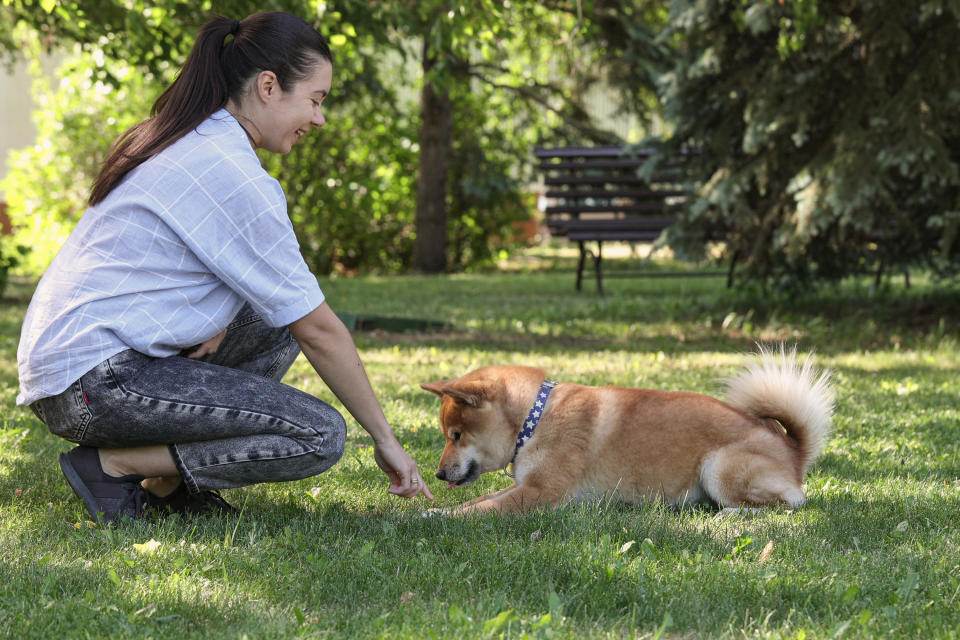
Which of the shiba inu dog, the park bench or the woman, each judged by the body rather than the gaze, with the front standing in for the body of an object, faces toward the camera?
the park bench

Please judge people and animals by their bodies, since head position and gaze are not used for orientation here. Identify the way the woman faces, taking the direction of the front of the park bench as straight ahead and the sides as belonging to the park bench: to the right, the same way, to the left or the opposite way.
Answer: to the left

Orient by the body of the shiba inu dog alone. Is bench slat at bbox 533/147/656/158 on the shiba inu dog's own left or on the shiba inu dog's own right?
on the shiba inu dog's own right

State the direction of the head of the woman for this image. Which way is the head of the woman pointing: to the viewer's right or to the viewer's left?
to the viewer's right

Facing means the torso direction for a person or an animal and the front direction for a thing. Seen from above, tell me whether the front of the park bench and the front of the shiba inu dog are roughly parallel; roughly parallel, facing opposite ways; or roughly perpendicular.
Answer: roughly perpendicular

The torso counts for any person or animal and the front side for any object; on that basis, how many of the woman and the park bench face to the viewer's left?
0

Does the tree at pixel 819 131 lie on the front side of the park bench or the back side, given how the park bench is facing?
on the front side

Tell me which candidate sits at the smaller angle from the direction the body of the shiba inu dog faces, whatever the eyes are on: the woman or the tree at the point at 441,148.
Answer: the woman

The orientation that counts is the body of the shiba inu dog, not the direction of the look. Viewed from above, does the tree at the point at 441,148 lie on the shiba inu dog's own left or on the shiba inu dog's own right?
on the shiba inu dog's own right

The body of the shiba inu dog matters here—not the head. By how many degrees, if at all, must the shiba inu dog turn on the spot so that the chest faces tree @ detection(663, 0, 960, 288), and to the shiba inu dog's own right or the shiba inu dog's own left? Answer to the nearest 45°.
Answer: approximately 90° to the shiba inu dog's own right

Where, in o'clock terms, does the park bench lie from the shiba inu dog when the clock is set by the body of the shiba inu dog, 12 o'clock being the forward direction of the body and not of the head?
The park bench is roughly at 3 o'clock from the shiba inu dog.

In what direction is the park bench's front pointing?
toward the camera

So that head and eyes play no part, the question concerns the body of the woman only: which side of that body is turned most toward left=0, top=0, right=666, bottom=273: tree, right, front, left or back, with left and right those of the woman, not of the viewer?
left

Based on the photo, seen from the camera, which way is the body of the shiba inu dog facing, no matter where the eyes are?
to the viewer's left

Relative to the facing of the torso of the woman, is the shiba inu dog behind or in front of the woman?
in front

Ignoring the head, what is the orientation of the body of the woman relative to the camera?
to the viewer's right

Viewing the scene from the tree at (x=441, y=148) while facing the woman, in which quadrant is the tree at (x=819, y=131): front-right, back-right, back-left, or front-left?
front-left
